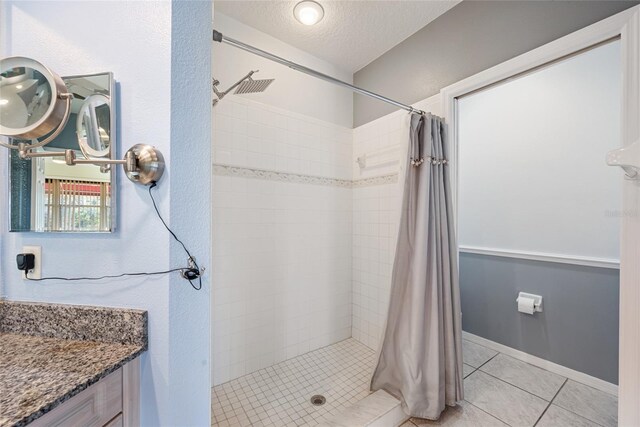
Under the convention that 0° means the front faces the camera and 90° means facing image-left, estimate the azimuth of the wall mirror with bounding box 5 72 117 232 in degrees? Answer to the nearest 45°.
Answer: approximately 0°

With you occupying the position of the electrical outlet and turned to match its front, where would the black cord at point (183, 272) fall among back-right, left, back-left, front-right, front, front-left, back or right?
front-left

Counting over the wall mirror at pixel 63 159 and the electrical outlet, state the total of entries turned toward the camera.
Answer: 2

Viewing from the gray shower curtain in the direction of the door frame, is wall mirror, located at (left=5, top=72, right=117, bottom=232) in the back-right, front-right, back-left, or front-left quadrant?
back-right
